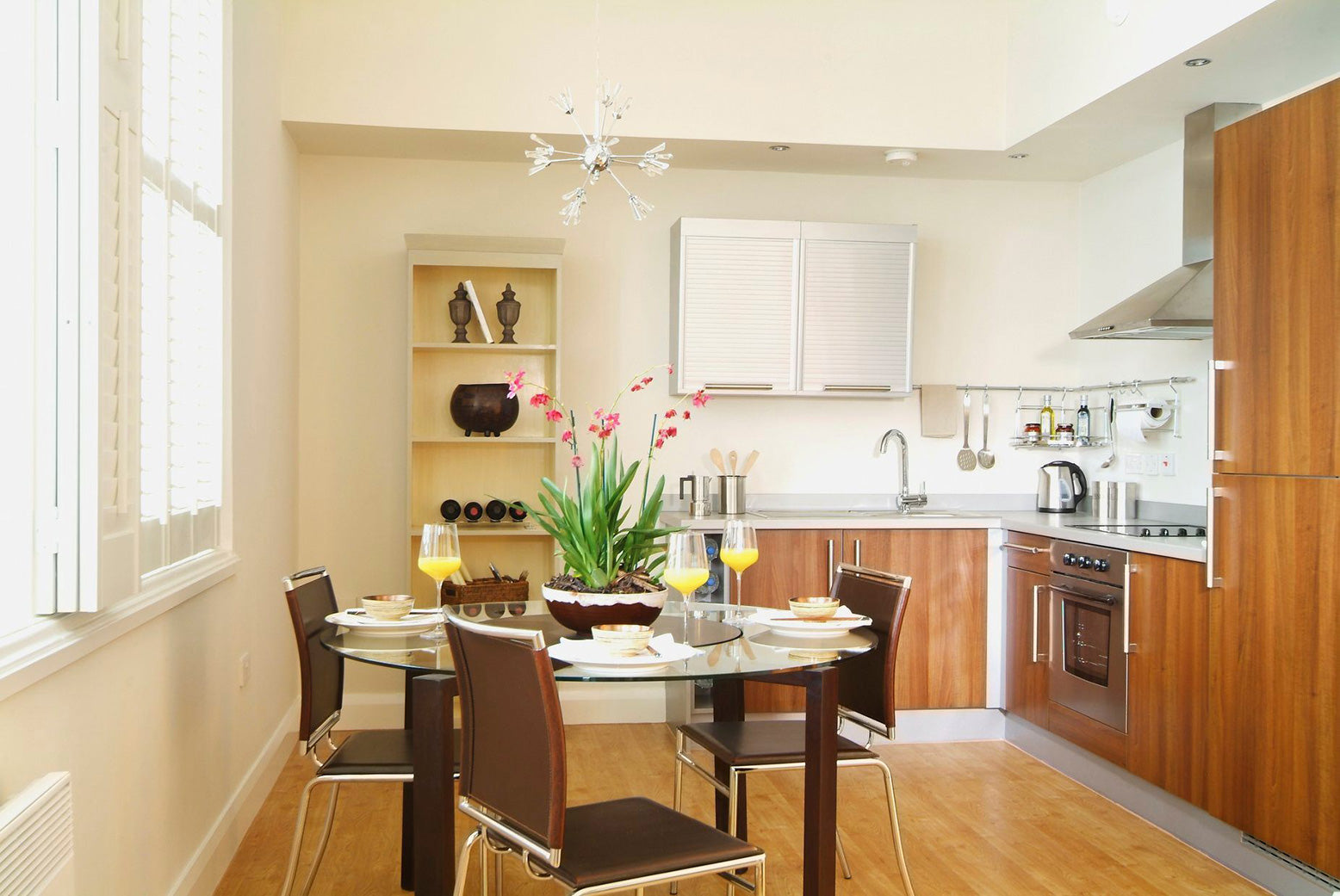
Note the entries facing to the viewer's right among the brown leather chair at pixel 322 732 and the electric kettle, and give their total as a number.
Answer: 1

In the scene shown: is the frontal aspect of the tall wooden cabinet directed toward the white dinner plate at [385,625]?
yes

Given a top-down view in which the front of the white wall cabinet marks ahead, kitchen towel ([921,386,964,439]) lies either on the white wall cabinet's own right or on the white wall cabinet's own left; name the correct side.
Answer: on the white wall cabinet's own left

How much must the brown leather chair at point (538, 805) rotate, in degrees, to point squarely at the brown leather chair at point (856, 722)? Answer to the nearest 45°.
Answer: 0° — it already faces it

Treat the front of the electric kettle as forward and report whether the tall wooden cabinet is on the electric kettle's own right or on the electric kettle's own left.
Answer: on the electric kettle's own left

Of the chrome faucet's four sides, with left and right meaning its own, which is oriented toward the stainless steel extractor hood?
left

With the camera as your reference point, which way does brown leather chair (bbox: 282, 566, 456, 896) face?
facing to the right of the viewer
